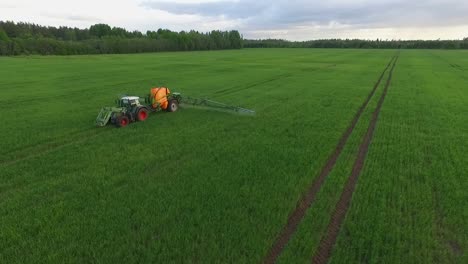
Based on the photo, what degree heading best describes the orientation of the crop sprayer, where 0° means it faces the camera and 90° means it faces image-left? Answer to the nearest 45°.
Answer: approximately 45°
